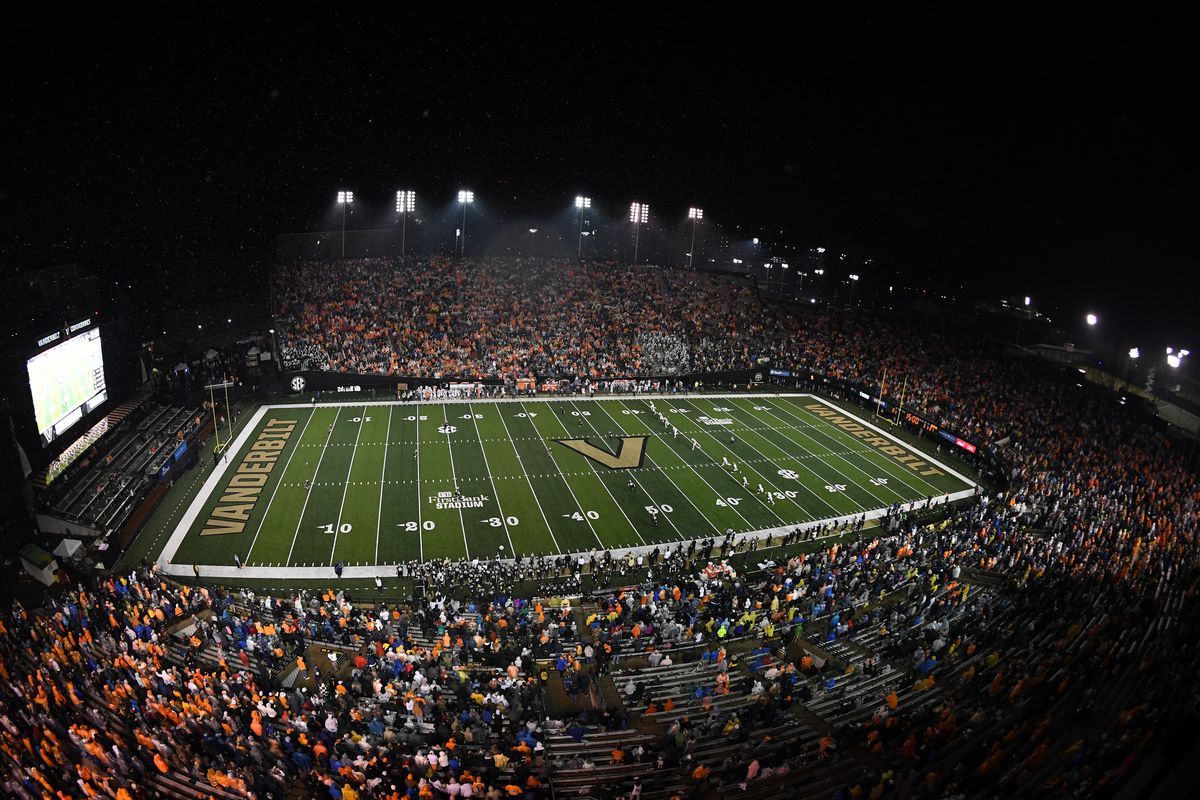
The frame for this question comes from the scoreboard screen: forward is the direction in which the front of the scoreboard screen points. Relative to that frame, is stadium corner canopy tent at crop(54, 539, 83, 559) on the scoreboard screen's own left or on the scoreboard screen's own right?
on the scoreboard screen's own right

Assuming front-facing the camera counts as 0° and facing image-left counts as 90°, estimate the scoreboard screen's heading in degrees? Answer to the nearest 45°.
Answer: approximately 315°
